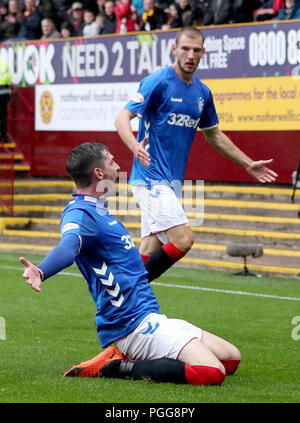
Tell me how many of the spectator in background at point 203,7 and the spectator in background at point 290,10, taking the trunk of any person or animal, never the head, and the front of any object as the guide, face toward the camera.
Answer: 2

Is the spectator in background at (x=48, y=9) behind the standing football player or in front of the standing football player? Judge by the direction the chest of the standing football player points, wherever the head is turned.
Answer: behind

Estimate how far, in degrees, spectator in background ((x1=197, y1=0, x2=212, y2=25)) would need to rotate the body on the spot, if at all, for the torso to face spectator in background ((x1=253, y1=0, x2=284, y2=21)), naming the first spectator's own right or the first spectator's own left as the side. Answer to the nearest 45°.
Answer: approximately 45° to the first spectator's own left

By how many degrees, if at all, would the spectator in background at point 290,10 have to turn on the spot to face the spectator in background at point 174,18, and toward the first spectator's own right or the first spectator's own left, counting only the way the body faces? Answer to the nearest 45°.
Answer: approximately 135° to the first spectator's own right

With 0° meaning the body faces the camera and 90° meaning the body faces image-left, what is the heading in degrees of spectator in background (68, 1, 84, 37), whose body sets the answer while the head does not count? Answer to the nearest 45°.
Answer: approximately 0°

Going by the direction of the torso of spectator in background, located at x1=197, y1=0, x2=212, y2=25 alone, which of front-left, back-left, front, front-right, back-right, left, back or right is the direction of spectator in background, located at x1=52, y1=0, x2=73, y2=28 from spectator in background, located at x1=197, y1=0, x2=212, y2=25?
back-right
